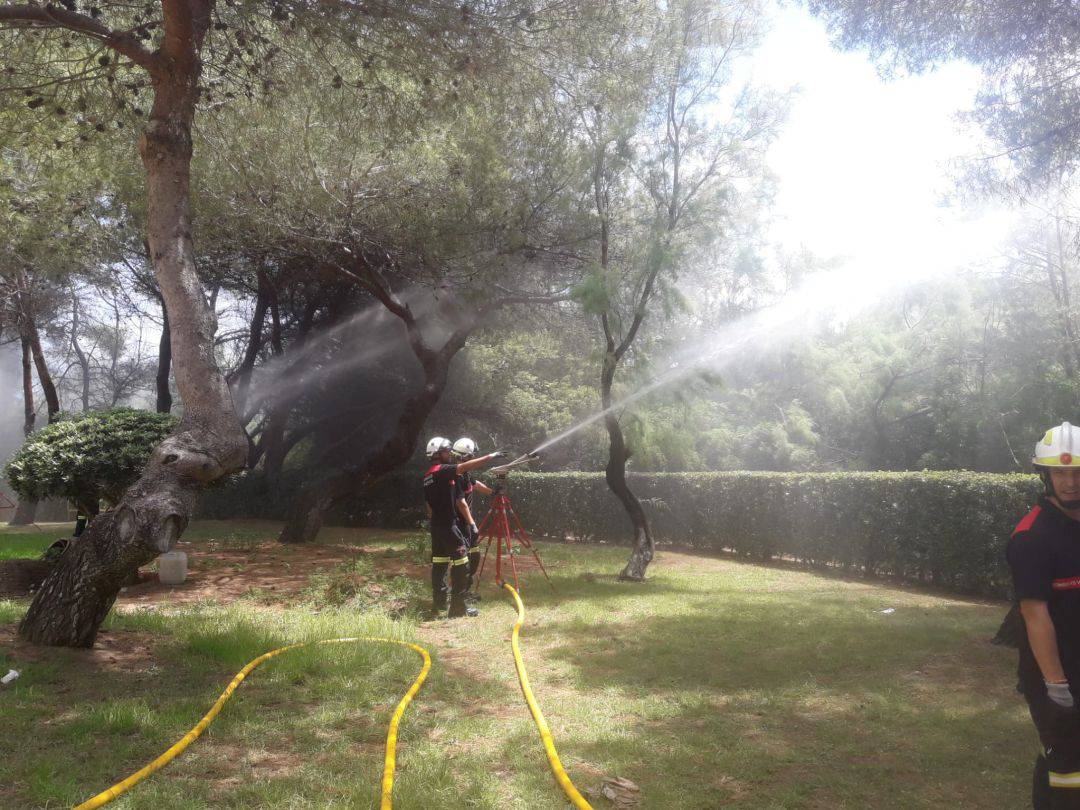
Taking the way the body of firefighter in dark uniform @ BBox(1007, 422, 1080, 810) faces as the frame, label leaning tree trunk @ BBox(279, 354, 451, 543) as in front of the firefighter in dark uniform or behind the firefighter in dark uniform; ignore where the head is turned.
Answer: behind

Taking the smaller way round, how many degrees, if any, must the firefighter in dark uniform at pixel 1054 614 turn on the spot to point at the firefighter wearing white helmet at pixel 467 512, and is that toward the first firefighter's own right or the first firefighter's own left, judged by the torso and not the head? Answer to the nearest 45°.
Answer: approximately 180°

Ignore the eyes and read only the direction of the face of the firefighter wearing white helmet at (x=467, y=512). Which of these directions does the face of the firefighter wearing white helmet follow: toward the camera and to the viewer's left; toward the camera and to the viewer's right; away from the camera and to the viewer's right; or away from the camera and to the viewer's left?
away from the camera and to the viewer's right

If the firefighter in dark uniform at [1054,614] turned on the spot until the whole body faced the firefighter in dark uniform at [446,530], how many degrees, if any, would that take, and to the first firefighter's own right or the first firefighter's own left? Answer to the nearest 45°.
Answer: approximately 180°

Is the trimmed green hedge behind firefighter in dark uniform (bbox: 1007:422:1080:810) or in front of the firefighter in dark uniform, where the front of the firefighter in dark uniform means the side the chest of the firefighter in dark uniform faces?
behind
